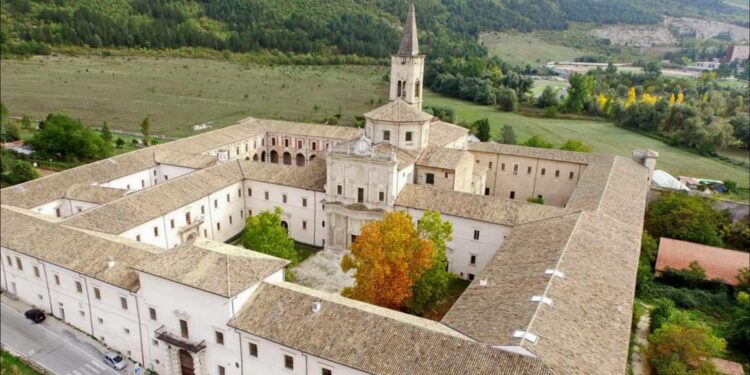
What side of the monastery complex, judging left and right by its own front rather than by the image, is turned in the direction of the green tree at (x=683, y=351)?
left

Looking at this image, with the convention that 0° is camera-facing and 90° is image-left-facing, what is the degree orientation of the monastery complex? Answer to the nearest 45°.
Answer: approximately 45°

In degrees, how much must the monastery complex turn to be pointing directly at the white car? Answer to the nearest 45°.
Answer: approximately 45° to its right
